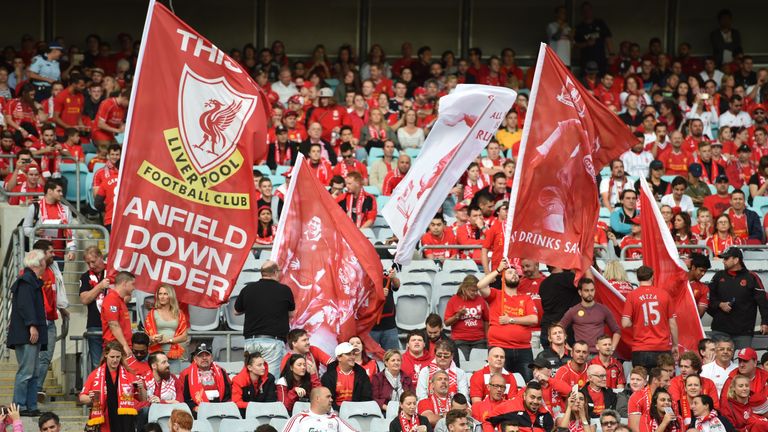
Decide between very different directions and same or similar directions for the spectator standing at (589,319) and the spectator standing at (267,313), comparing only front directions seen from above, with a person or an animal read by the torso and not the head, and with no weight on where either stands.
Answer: very different directions

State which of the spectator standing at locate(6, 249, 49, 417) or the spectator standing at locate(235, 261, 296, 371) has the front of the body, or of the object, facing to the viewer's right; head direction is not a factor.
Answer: the spectator standing at locate(6, 249, 49, 417)

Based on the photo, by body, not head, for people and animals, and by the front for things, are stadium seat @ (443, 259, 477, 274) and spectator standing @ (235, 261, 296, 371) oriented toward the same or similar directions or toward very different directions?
very different directions

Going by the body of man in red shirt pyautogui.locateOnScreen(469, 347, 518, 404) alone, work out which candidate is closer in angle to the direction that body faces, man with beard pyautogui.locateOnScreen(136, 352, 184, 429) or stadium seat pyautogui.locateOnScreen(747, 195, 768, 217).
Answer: the man with beard

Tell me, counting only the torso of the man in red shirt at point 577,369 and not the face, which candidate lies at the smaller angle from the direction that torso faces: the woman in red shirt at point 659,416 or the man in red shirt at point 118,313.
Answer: the woman in red shirt

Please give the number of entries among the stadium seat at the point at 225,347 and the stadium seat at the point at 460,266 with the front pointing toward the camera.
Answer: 2

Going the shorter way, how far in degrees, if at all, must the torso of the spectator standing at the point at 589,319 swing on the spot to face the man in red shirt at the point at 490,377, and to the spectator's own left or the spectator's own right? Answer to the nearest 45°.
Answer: approximately 45° to the spectator's own right

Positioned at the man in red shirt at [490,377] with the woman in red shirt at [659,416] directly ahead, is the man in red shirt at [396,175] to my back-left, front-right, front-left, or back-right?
back-left
